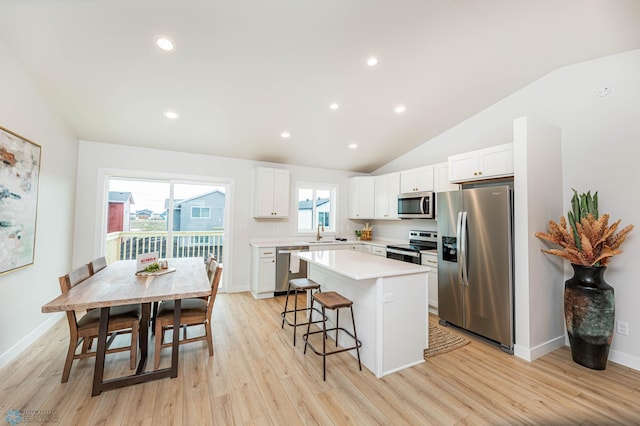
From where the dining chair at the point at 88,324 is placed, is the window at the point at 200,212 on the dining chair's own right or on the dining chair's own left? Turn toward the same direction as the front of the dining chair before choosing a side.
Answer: on the dining chair's own left

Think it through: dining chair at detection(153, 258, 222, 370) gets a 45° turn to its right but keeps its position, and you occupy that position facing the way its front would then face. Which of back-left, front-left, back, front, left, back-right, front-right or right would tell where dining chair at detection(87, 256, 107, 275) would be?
front

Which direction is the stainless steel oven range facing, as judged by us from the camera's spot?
facing the viewer and to the left of the viewer

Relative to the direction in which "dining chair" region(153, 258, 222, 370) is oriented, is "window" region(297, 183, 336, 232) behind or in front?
behind

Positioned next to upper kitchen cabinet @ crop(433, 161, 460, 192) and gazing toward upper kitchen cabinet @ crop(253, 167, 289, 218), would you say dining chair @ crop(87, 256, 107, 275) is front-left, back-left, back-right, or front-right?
front-left

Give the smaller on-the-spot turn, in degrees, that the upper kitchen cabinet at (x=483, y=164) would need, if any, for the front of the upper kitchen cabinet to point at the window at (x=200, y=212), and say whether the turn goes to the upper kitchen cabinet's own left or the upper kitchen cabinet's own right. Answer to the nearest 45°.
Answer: approximately 45° to the upper kitchen cabinet's own right

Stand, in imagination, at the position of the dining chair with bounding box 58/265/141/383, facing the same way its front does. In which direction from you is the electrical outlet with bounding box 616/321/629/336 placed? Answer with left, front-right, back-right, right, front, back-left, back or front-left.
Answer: front-right

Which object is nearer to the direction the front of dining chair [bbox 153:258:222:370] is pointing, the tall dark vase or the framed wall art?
the framed wall art

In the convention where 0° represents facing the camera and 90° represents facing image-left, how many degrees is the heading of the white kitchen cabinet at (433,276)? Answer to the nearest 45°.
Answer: approximately 45°

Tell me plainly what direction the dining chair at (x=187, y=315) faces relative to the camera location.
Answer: facing to the left of the viewer

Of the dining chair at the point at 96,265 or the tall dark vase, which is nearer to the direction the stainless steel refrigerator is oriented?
the dining chair

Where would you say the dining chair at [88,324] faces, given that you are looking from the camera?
facing to the right of the viewer

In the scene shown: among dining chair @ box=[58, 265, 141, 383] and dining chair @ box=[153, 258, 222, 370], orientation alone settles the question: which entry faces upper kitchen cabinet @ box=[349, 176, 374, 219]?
dining chair @ box=[58, 265, 141, 383]

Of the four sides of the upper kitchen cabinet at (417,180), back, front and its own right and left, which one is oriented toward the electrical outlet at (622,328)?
left
